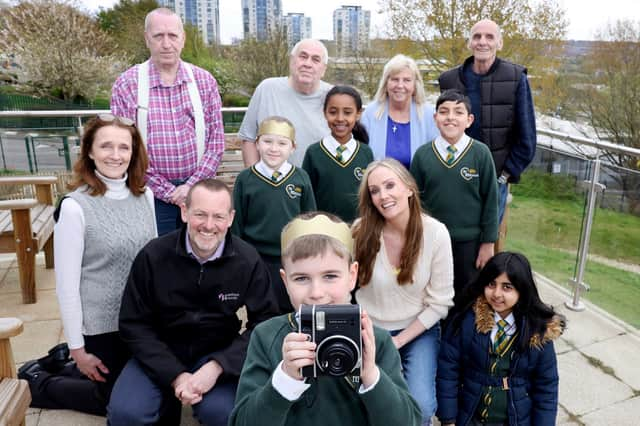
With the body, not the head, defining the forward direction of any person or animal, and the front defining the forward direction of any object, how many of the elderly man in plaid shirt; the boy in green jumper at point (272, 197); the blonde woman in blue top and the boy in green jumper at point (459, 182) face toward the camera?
4

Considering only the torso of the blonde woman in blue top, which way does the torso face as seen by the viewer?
toward the camera

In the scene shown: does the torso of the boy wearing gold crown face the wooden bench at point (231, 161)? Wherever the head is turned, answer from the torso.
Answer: no

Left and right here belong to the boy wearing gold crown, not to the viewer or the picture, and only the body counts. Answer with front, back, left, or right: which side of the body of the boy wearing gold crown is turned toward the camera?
front

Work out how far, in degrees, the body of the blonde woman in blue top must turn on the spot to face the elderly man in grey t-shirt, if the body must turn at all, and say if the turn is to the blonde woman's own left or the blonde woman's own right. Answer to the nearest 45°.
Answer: approximately 90° to the blonde woman's own right

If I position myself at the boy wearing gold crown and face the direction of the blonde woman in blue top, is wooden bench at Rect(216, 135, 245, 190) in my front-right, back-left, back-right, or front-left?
front-left

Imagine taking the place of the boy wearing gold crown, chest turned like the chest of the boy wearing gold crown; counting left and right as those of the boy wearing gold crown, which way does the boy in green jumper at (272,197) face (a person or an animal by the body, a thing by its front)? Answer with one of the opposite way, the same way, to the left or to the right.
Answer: the same way

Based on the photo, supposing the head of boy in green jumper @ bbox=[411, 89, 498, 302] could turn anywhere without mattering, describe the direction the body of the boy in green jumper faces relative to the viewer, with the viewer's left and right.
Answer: facing the viewer

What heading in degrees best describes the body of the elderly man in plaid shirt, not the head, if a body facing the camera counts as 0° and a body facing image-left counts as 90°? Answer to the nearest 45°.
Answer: approximately 0°

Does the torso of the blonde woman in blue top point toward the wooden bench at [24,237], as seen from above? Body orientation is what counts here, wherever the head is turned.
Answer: no

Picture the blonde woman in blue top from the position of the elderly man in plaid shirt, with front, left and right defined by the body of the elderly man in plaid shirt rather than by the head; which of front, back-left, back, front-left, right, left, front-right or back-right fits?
left

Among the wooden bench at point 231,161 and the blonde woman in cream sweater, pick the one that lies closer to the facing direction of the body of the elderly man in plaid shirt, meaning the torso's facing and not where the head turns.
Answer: the blonde woman in cream sweater

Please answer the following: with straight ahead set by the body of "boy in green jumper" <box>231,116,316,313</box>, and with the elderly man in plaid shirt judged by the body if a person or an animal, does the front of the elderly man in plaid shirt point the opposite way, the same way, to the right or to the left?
the same way

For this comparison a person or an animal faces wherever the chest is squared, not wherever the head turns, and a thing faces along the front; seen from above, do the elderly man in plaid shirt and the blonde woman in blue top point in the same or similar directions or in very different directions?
same or similar directions
